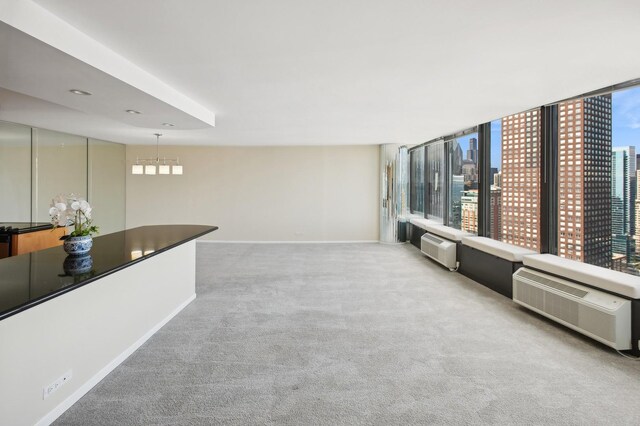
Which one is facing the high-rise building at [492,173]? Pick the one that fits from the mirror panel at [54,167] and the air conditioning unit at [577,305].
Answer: the mirror panel

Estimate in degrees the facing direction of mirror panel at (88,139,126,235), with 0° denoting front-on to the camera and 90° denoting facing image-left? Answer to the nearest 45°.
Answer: approximately 315°

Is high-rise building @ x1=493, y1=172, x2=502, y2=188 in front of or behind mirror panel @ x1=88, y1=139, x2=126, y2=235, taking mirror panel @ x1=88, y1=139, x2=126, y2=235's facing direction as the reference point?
in front

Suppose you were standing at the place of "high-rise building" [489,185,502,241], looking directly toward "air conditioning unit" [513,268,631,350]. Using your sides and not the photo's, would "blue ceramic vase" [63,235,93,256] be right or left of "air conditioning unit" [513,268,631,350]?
right

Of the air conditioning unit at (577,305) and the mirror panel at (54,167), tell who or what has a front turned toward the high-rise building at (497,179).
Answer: the mirror panel

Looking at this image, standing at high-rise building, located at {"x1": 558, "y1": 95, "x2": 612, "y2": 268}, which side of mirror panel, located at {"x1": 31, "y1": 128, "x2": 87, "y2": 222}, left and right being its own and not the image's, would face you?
front

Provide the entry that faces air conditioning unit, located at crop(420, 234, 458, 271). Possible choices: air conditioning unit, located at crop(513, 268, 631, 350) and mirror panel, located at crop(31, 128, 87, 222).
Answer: the mirror panel

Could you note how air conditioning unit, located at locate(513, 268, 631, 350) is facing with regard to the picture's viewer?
facing the viewer and to the left of the viewer

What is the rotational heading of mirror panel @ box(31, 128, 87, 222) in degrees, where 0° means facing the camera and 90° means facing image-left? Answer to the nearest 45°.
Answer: approximately 315°

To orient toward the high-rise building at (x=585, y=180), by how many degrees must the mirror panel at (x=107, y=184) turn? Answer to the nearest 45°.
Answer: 0° — it already faces it

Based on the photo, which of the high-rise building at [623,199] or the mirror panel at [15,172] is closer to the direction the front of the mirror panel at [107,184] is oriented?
the high-rise building

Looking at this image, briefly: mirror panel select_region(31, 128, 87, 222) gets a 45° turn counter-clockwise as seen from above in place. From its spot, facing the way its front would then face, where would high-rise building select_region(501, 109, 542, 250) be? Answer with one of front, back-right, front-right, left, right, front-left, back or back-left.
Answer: front-right

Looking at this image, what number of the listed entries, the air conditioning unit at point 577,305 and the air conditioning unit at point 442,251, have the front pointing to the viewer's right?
0

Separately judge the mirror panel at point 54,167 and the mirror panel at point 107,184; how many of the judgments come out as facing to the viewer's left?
0

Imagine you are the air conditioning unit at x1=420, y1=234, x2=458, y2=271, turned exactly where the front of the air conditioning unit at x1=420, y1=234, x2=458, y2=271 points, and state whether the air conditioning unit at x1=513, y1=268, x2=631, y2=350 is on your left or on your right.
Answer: on your left

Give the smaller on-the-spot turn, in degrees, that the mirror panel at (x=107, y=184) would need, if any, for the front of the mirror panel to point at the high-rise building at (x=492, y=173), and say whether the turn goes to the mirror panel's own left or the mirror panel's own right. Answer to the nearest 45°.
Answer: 0° — it already faces it
